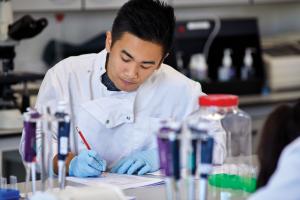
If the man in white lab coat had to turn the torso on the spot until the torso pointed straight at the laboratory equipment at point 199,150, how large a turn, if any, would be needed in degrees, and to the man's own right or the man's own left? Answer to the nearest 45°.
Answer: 0° — they already face it

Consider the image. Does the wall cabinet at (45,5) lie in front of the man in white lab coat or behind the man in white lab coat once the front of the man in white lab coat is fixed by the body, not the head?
behind

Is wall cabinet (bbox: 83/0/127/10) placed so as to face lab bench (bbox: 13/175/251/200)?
yes

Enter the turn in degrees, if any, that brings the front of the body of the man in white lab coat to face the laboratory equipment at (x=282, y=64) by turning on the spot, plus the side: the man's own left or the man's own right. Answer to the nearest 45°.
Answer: approximately 135° to the man's own left

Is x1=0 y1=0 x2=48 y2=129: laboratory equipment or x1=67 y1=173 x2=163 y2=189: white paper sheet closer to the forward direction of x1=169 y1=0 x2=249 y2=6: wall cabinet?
the white paper sheet

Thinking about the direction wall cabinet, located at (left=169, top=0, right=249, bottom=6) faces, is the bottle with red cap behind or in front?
in front

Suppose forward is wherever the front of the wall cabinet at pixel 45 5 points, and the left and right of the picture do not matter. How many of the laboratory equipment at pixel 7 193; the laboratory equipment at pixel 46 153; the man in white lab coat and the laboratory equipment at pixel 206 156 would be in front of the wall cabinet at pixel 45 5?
4

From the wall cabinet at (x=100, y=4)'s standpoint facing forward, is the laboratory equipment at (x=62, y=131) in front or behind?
in front

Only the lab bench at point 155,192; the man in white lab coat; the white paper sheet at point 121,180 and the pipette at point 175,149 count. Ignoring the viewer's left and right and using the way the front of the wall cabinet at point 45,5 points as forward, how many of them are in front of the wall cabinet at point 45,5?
4
